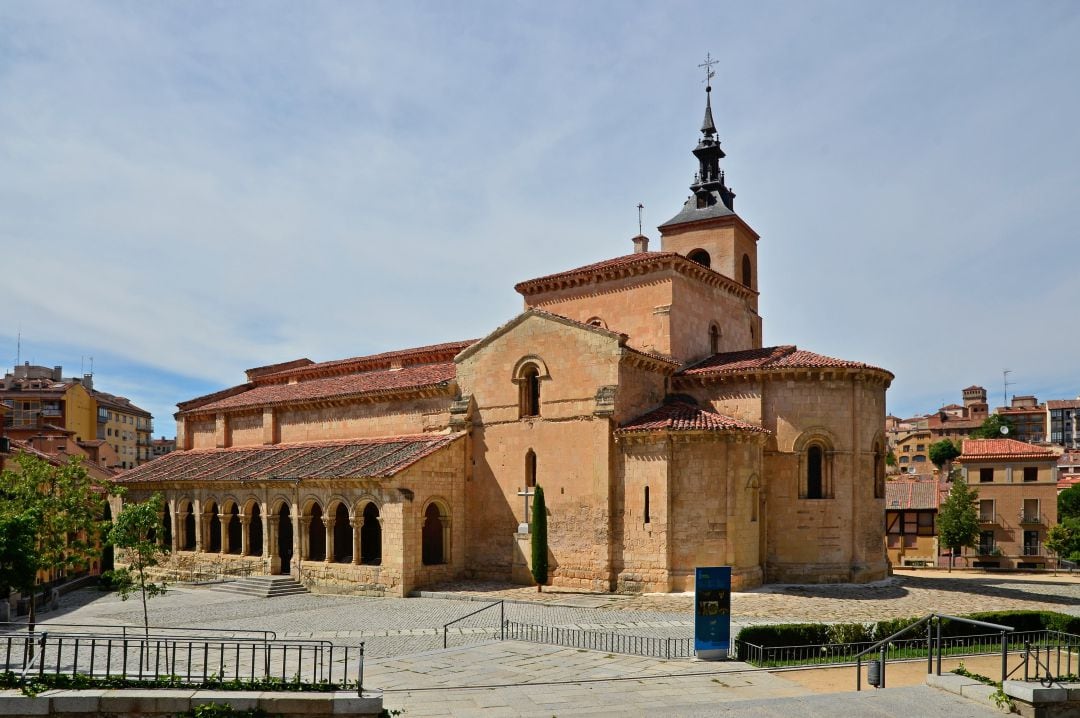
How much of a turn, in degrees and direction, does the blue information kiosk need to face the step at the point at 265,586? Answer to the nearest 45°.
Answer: approximately 135° to its right

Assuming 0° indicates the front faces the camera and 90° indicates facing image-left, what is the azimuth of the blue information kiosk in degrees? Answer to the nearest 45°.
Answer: approximately 0°

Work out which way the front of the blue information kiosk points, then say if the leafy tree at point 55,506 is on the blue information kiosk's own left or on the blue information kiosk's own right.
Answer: on the blue information kiosk's own right

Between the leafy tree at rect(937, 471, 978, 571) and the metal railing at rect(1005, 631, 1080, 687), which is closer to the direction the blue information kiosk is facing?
the metal railing

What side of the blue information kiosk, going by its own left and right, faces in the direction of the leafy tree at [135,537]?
right

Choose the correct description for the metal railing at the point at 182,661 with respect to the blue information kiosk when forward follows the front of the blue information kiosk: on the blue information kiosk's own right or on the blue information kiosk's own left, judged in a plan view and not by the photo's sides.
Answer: on the blue information kiosk's own right

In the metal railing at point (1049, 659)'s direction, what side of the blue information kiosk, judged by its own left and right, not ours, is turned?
left

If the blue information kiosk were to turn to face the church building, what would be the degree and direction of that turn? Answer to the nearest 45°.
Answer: approximately 180°

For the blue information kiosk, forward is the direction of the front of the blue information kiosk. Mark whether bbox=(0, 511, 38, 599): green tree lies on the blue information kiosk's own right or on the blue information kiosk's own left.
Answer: on the blue information kiosk's own right
